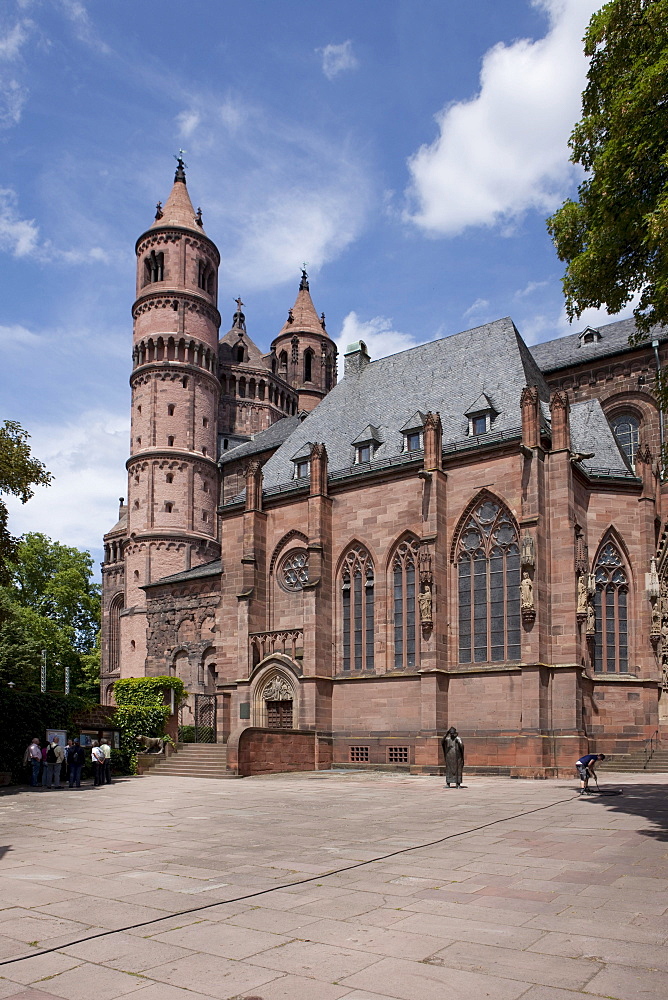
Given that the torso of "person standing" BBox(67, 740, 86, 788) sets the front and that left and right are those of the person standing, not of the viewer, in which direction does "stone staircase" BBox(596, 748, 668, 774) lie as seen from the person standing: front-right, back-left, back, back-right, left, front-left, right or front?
right

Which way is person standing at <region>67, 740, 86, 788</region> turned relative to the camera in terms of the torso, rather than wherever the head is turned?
away from the camera

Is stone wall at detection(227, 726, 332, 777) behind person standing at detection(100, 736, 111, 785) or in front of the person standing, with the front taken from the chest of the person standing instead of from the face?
behind

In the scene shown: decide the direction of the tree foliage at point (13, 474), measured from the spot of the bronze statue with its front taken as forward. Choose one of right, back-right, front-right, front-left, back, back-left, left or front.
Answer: right

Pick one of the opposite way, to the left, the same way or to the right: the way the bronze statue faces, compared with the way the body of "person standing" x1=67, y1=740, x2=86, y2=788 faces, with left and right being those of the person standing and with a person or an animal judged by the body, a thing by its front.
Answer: the opposite way

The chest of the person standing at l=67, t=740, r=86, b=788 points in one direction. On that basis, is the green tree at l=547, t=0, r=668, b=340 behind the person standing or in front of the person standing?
behind

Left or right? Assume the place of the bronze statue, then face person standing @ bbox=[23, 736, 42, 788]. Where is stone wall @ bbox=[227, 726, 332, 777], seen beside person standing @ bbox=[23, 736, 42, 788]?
right

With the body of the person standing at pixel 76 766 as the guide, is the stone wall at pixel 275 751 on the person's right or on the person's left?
on the person's right

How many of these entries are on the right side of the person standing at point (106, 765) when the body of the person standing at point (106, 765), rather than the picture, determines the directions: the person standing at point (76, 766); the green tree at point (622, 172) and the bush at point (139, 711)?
1

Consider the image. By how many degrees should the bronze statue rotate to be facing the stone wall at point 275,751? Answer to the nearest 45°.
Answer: approximately 135° to its right

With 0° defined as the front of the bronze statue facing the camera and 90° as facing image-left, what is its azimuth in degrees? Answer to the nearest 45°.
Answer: approximately 0°
